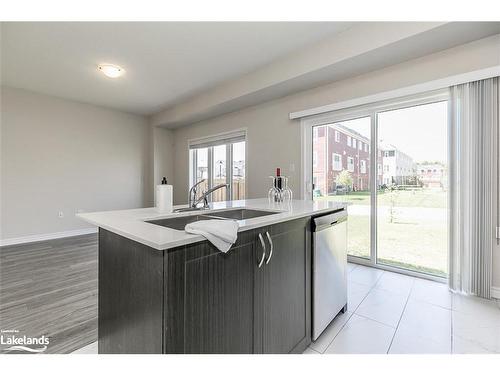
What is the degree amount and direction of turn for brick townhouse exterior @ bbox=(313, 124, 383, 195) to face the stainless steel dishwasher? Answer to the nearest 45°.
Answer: approximately 45° to its right

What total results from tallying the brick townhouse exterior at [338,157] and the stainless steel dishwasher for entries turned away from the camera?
0

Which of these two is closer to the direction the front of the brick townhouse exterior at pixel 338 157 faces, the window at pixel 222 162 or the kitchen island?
the kitchen island

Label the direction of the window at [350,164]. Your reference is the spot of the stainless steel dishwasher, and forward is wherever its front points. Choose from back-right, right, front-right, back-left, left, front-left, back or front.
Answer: back-left

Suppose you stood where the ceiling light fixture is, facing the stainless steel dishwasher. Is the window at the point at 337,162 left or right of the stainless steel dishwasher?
left

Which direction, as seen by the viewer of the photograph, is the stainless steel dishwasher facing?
facing the viewer and to the right of the viewer

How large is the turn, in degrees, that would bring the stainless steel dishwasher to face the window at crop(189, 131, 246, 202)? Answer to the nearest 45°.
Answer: approximately 180°

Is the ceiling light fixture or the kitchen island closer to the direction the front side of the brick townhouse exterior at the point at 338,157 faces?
the kitchen island

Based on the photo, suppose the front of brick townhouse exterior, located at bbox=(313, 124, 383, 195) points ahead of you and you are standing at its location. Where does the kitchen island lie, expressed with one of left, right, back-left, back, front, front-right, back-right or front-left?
front-right

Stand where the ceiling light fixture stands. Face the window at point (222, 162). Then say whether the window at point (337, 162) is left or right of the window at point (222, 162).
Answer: right

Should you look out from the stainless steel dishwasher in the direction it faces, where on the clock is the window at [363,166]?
The window is roughly at 8 o'clock from the stainless steel dishwasher.

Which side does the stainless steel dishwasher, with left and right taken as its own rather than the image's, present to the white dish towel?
right

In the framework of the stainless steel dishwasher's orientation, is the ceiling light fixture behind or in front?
behind
